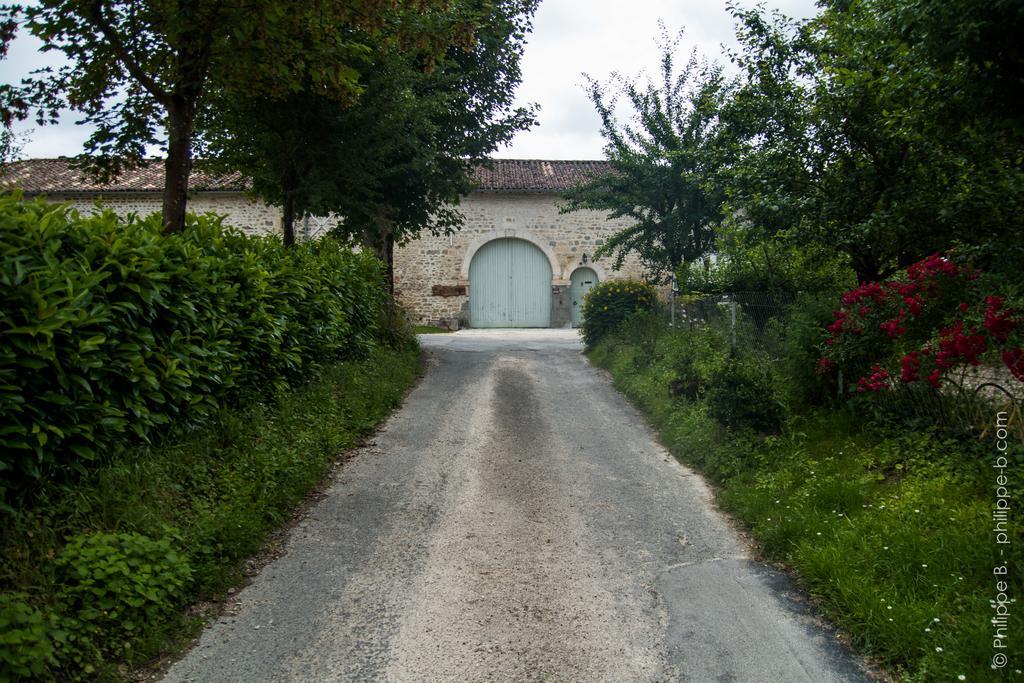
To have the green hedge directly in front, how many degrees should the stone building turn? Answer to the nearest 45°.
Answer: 0° — it already faces it

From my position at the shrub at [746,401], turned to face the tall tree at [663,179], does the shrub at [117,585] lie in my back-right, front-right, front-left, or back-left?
back-left

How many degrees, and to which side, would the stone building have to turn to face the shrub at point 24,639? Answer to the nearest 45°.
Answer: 0° — it already faces it

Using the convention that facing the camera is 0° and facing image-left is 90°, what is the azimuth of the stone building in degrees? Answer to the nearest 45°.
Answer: approximately 0°

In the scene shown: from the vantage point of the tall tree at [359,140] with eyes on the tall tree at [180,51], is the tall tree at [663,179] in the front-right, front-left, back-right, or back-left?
back-left

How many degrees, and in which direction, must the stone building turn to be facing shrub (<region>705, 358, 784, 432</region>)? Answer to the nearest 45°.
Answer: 0° — it already faces it

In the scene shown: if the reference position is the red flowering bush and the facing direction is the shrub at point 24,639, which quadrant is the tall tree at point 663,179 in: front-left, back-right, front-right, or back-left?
back-right
